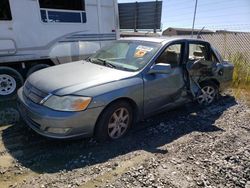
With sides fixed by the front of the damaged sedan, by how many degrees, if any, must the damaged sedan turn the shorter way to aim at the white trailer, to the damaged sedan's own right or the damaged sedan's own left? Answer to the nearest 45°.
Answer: approximately 90° to the damaged sedan's own right

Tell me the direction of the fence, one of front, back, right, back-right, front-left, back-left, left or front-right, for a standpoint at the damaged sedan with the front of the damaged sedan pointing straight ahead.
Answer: back

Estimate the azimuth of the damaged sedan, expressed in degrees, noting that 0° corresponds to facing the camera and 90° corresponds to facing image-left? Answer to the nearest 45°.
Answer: approximately 45°

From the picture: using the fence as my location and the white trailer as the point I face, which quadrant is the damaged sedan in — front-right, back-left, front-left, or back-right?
front-left
